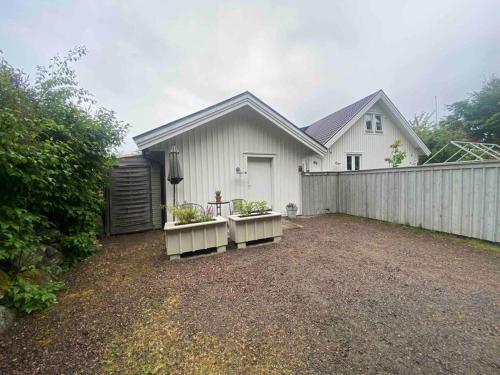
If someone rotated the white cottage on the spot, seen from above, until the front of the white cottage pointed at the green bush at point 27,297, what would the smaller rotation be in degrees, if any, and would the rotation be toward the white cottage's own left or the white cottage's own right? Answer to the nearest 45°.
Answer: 0° — it already faces it

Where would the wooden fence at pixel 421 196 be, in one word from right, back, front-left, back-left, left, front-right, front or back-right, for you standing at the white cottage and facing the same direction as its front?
left

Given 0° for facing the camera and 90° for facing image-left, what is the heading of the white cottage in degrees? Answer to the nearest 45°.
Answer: approximately 0°

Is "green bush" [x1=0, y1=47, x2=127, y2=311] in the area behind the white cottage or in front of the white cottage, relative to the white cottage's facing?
in front

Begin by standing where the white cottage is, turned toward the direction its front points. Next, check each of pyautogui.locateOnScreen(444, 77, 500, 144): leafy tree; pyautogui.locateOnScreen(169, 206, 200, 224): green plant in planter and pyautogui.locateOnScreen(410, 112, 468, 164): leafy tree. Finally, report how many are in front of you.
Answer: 1

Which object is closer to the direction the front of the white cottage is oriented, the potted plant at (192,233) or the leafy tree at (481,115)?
the potted plant

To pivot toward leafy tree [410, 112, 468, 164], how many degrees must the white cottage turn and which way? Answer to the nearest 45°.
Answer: approximately 135° to its left

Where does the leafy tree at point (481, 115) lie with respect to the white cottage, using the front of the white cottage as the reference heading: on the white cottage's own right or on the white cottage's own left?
on the white cottage's own left
